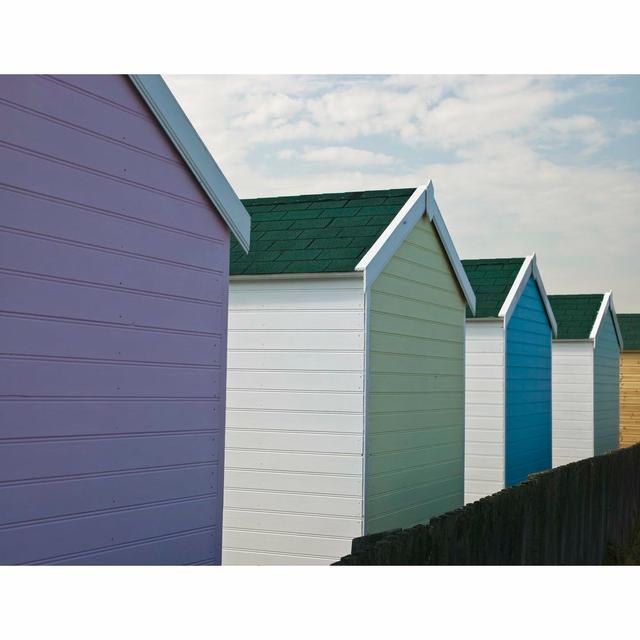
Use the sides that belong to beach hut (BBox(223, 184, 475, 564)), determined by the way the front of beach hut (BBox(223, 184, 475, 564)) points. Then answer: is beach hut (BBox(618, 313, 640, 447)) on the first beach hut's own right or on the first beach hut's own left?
on the first beach hut's own right

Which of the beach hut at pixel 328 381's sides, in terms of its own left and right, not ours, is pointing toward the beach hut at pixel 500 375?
right

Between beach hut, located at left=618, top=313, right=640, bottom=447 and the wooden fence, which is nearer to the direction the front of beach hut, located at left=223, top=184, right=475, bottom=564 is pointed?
the beach hut

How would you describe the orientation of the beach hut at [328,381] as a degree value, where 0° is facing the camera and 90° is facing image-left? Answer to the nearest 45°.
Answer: approximately 135°

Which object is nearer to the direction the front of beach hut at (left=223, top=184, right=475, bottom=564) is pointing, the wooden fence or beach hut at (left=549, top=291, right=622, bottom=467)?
the beach hut

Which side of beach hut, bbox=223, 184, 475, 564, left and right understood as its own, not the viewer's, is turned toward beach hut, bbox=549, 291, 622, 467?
right

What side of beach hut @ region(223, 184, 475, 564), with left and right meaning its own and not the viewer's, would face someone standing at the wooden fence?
back
